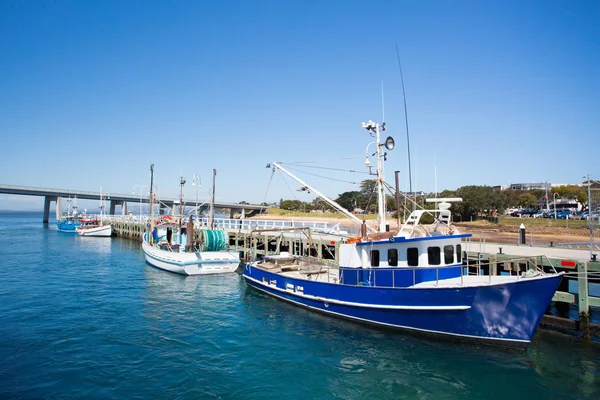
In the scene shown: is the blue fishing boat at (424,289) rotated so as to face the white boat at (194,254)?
no

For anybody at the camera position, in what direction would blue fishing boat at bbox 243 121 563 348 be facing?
facing the viewer and to the right of the viewer

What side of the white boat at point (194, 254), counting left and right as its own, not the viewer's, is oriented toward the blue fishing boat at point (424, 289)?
back

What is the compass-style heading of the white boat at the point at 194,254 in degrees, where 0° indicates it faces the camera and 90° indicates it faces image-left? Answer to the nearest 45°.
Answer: approximately 135°
